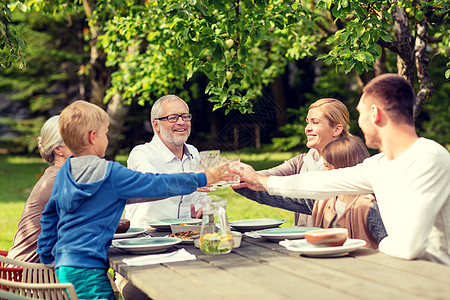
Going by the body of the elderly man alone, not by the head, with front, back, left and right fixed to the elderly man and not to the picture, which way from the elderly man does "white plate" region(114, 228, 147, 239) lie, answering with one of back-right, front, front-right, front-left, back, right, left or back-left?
front-right

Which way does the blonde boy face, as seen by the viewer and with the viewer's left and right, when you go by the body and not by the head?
facing away from the viewer and to the right of the viewer

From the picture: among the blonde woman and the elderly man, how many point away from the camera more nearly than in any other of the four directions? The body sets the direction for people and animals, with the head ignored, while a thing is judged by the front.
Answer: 0

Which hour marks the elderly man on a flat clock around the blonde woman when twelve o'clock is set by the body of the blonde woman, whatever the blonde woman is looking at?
The elderly man is roughly at 2 o'clock from the blonde woman.

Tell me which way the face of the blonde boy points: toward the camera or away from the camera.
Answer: away from the camera

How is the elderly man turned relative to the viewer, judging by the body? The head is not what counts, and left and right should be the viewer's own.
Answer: facing the viewer and to the right of the viewer

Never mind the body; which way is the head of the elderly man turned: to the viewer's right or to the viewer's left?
to the viewer's right

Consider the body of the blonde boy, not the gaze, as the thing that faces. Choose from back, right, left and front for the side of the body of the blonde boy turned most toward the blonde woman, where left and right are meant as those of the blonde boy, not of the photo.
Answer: front

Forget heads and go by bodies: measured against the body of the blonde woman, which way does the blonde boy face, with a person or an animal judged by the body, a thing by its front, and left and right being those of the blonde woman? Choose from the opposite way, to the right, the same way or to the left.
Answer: the opposite way

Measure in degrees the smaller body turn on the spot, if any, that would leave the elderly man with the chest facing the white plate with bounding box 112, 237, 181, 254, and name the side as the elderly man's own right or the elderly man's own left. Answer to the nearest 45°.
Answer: approximately 45° to the elderly man's own right

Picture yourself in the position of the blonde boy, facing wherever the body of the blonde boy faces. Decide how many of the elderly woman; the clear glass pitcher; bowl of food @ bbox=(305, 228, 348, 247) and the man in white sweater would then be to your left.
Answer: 1
